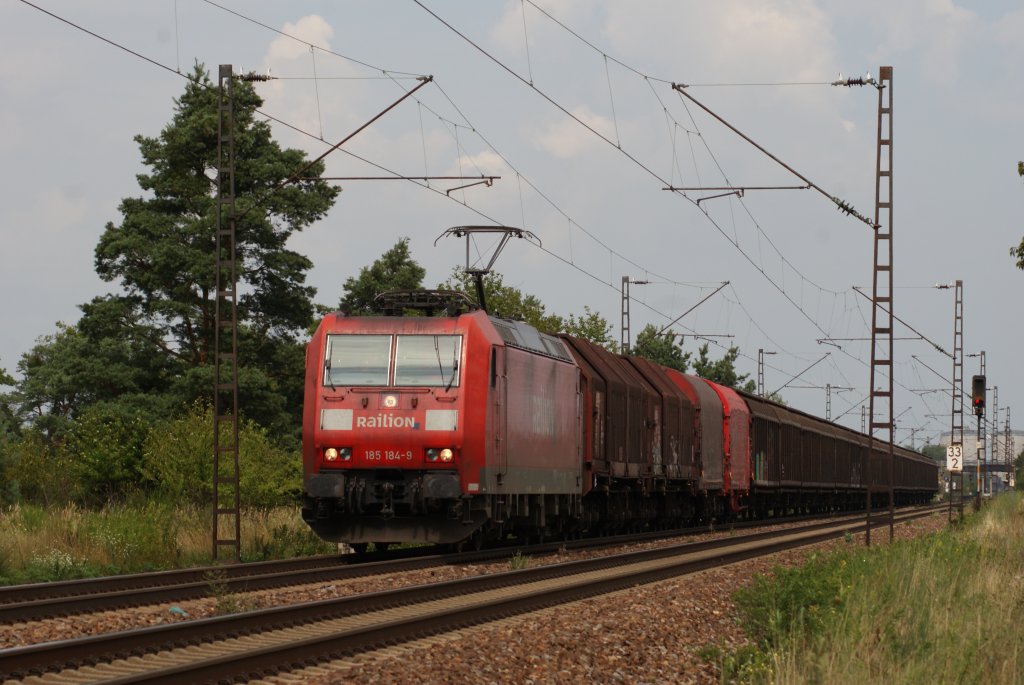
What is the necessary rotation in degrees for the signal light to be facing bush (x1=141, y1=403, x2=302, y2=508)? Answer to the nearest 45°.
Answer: approximately 45° to its right

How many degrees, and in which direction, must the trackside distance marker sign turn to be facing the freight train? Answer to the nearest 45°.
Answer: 0° — it already faces it

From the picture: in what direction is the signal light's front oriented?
toward the camera

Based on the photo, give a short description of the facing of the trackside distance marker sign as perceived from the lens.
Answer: facing the viewer

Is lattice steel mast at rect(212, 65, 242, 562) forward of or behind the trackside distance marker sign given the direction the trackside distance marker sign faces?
forward

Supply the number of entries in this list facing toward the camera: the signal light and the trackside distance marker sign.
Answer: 2

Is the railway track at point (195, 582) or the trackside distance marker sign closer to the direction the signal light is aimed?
the railway track

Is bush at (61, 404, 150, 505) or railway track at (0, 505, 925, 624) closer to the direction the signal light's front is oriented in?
the railway track

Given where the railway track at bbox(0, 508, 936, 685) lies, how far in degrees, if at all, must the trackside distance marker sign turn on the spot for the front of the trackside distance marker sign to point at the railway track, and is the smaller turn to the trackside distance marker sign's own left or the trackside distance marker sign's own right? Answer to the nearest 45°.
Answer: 0° — it already faces it
